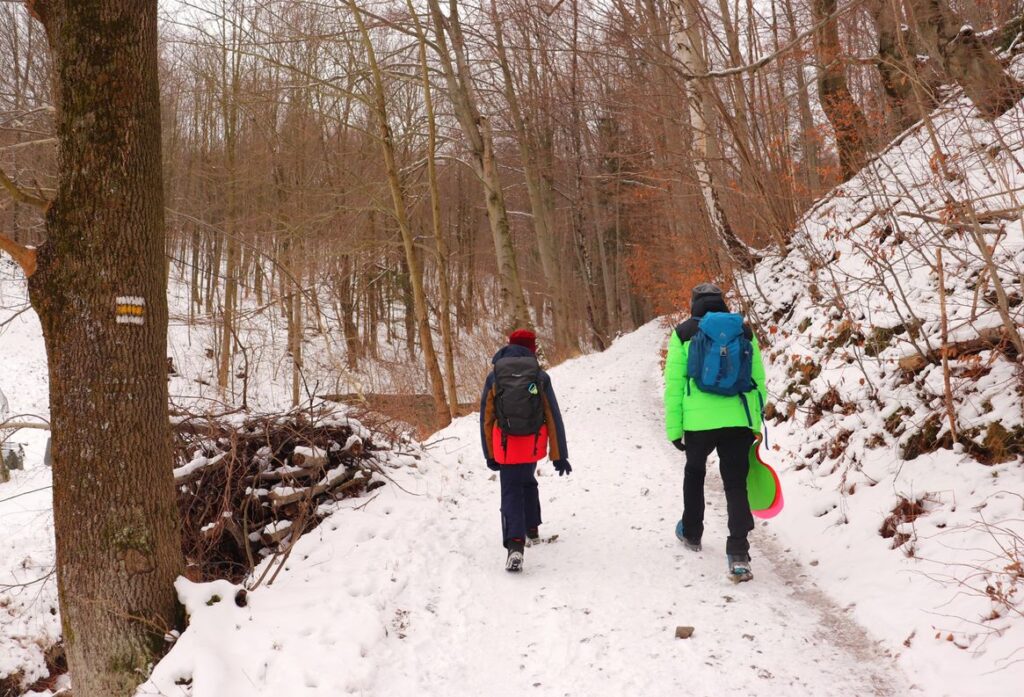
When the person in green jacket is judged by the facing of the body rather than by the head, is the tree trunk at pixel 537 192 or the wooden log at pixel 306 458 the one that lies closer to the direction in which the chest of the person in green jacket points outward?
the tree trunk

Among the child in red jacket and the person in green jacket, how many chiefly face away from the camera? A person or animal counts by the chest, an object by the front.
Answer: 2

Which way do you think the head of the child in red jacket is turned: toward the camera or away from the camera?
away from the camera

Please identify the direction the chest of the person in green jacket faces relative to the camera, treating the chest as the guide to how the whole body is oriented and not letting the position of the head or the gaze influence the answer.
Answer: away from the camera

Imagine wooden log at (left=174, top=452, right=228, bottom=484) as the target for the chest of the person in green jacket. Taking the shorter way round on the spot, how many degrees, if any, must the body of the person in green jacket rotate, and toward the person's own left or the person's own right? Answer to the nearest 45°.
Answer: approximately 90° to the person's own left

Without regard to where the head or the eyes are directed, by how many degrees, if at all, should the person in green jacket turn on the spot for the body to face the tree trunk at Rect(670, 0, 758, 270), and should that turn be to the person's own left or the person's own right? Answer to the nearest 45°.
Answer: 0° — they already face it

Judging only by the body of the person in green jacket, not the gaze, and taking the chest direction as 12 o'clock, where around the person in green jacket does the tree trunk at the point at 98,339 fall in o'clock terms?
The tree trunk is roughly at 8 o'clock from the person in green jacket.

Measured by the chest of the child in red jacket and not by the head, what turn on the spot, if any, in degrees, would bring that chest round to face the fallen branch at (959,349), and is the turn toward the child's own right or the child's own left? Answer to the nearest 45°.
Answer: approximately 90° to the child's own right

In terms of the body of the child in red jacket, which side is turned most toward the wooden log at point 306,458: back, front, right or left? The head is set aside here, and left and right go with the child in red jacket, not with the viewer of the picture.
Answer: left

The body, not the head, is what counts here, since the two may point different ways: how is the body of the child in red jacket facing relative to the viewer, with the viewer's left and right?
facing away from the viewer

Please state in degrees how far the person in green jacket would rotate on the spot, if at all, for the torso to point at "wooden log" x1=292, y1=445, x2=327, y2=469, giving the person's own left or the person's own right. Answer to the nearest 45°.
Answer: approximately 90° to the person's own left

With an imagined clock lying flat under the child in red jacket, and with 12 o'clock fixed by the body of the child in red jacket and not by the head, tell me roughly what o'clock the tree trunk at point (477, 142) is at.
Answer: The tree trunk is roughly at 12 o'clock from the child in red jacket.
